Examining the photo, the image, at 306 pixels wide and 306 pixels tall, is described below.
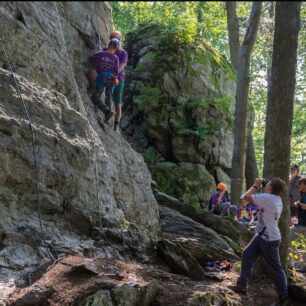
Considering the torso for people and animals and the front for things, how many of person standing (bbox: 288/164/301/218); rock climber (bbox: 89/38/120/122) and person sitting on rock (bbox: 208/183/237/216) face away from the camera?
1

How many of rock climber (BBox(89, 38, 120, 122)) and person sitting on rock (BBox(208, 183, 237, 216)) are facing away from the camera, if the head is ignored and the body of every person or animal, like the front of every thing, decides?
1

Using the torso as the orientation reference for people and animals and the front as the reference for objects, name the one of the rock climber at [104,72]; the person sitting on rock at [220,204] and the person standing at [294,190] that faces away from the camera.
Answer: the rock climber

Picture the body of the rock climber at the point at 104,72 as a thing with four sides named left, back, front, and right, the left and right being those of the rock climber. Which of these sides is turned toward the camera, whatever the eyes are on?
back

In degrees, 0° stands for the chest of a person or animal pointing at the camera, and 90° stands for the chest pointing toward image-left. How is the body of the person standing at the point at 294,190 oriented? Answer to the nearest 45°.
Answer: approximately 45°

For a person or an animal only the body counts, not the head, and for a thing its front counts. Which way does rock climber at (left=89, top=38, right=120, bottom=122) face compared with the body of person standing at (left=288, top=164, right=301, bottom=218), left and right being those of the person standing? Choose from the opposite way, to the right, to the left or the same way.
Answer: the opposite way

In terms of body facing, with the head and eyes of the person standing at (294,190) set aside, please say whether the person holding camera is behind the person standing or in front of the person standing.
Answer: in front

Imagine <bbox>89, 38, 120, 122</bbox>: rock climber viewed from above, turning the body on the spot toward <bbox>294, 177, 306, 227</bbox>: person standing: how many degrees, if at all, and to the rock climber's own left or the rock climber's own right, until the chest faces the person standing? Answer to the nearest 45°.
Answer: approximately 90° to the rock climber's own right

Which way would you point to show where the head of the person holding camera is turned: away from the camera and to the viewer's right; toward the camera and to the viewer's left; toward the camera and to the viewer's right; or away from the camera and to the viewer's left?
away from the camera and to the viewer's left

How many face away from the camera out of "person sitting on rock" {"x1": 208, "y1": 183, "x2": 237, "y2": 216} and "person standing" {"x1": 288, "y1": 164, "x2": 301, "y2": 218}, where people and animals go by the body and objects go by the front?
0
